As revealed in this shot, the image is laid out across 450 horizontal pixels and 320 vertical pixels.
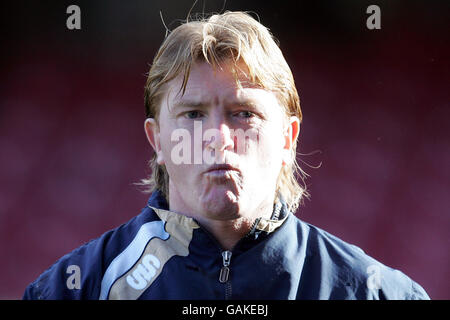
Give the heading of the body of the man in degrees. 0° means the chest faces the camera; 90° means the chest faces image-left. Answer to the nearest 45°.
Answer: approximately 0°
